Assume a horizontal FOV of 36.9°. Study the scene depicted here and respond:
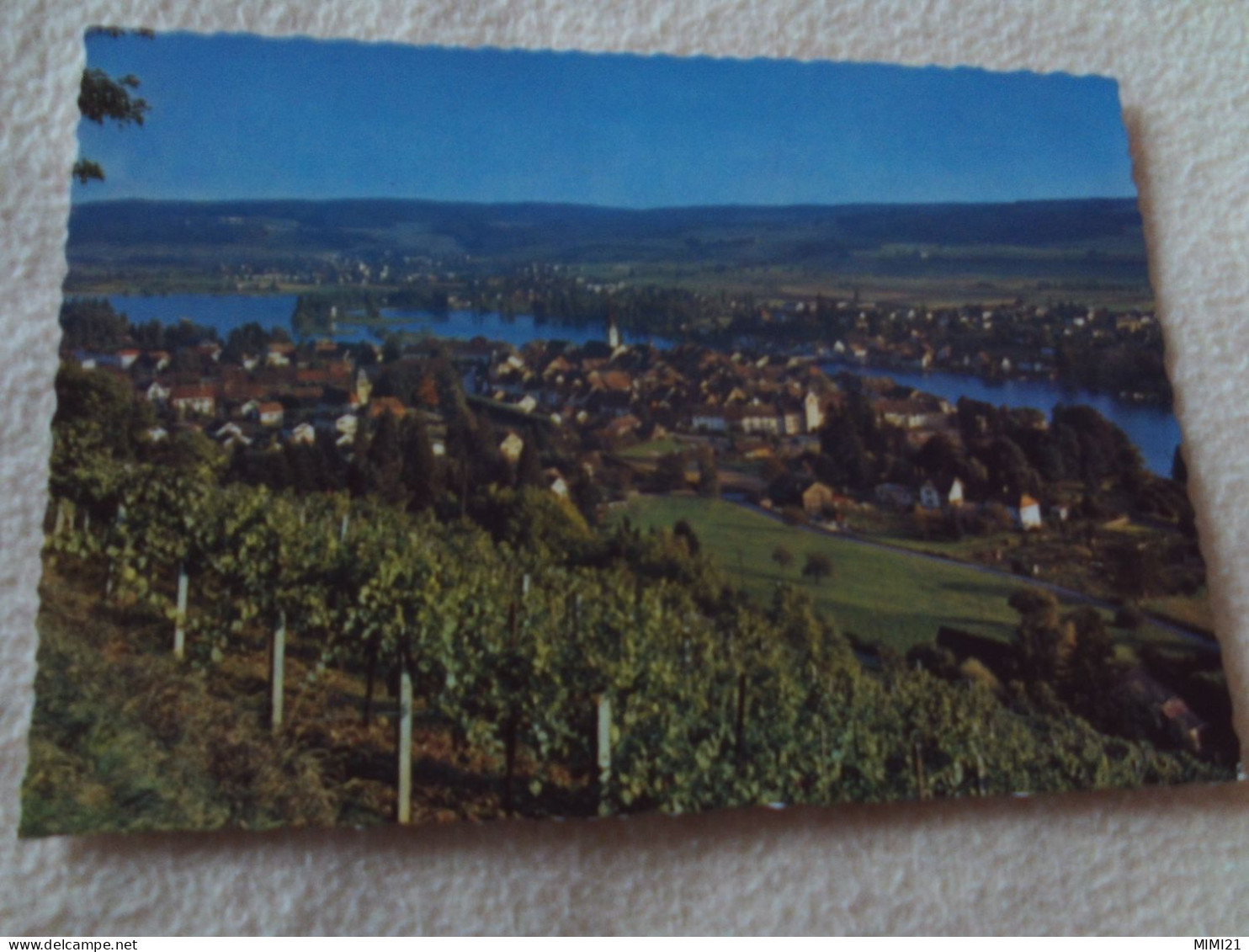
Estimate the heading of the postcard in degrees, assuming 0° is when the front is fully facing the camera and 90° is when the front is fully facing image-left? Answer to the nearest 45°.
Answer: approximately 0°
